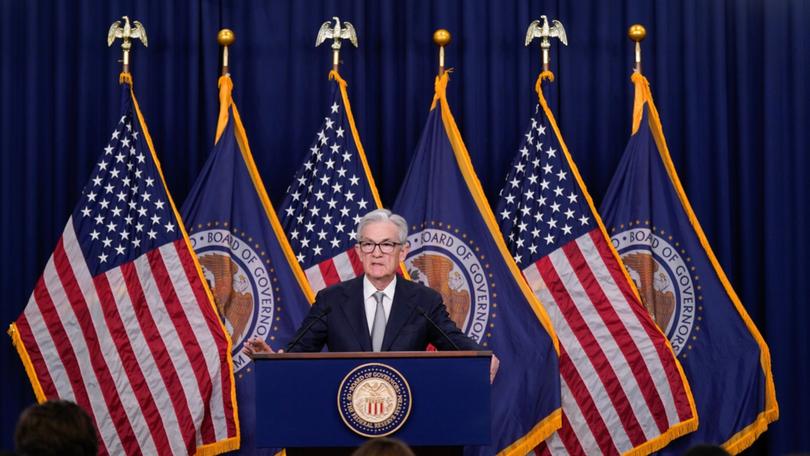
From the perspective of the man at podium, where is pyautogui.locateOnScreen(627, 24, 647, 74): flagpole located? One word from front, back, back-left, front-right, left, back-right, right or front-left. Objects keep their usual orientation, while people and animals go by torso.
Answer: back-left

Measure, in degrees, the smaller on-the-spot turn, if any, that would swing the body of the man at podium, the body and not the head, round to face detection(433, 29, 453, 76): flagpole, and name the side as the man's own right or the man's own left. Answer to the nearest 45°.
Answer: approximately 180°

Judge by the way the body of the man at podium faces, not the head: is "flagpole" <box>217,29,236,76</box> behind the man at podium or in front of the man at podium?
behind

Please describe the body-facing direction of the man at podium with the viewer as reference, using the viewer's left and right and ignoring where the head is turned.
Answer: facing the viewer

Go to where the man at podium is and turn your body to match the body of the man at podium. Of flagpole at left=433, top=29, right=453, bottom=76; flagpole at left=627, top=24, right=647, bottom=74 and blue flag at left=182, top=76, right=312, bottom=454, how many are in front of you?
0

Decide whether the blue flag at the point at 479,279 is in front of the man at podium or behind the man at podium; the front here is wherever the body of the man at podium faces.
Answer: behind

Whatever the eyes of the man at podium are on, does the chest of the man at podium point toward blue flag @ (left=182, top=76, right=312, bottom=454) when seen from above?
no

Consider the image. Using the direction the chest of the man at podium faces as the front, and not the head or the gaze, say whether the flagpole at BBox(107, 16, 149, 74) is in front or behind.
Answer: behind

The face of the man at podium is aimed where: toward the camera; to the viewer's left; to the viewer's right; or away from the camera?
toward the camera

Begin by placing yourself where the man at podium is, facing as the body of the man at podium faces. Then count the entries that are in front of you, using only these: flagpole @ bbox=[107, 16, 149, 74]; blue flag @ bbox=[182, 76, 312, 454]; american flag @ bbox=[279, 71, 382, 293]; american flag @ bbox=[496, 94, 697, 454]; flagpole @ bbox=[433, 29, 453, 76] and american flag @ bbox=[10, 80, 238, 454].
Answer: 0

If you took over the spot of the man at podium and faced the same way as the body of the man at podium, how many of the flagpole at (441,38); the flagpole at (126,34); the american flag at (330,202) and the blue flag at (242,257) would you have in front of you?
0

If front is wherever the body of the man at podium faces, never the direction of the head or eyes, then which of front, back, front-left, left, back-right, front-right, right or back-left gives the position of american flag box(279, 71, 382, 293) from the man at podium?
back
